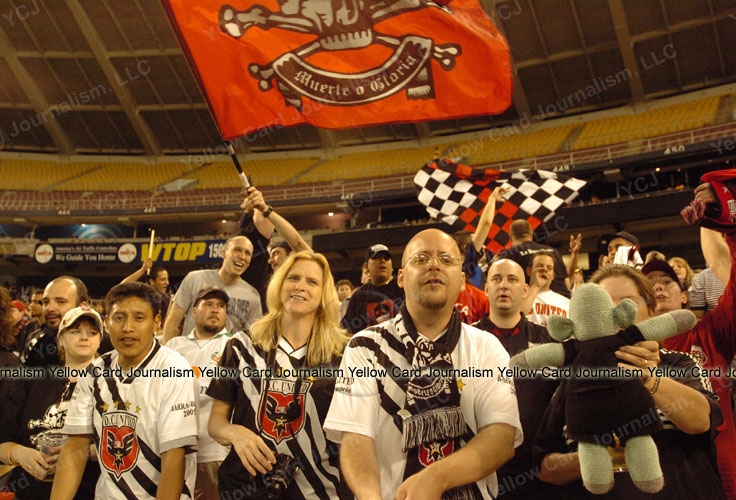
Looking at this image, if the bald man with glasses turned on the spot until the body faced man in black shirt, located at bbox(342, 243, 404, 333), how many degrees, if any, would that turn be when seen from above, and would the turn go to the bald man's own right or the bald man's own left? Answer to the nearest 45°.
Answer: approximately 180°

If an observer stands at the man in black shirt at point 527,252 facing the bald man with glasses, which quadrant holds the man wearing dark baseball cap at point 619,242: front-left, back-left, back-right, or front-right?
back-left

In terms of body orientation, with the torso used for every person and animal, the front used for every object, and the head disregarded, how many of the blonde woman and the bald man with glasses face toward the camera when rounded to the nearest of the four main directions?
2

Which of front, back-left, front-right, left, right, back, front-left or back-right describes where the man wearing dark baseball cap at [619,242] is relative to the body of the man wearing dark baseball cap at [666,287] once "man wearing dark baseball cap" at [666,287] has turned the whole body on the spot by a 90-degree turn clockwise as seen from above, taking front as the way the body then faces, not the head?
front-right

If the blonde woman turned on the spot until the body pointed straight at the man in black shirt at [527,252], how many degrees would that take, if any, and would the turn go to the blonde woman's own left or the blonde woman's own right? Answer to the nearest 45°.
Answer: approximately 135° to the blonde woman's own left

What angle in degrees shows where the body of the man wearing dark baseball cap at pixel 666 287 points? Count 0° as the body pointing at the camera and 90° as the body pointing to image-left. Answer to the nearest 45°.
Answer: approximately 45°

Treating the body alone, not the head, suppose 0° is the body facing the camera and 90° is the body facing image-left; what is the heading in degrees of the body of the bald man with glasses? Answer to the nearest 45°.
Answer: approximately 0°

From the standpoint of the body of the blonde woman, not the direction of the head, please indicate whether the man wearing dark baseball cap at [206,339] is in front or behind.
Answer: behind
